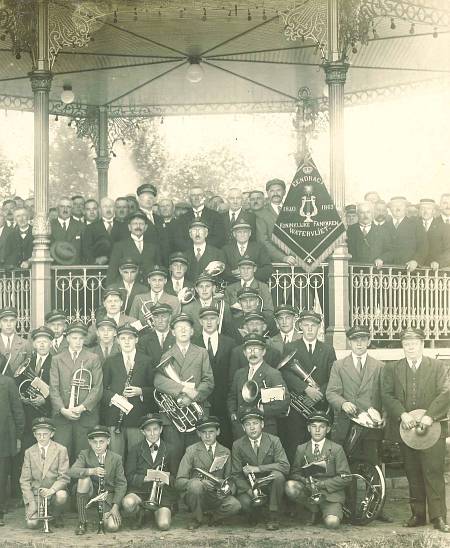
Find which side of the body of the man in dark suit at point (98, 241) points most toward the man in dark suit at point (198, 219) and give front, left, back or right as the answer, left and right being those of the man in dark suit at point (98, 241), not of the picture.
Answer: left

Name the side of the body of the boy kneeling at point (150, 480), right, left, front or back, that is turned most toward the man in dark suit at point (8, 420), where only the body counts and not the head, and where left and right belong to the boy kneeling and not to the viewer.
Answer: right

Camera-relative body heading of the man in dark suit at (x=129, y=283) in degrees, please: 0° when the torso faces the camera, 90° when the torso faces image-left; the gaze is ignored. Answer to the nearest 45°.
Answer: approximately 0°

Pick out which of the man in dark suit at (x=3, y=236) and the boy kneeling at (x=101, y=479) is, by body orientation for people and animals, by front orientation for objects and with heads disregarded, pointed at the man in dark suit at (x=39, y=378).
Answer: the man in dark suit at (x=3, y=236)

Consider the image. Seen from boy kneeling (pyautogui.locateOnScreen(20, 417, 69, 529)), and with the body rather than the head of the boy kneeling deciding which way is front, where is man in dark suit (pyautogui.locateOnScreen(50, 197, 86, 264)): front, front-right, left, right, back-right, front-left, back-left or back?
back

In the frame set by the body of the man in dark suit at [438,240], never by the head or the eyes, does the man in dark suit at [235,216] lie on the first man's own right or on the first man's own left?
on the first man's own right
